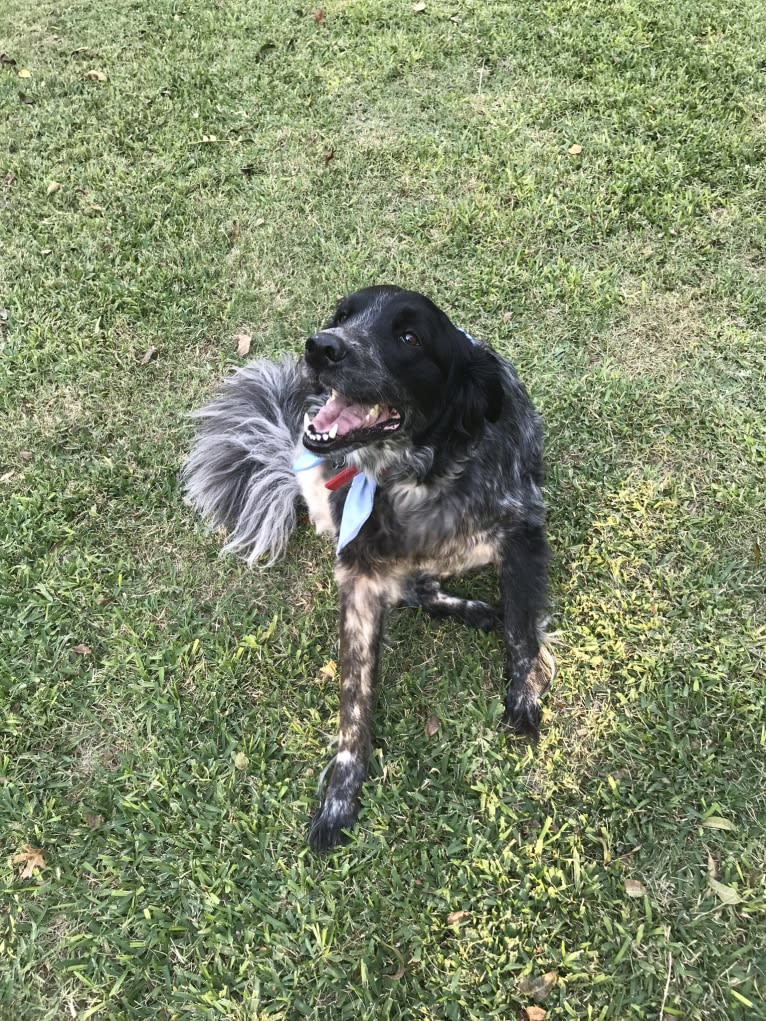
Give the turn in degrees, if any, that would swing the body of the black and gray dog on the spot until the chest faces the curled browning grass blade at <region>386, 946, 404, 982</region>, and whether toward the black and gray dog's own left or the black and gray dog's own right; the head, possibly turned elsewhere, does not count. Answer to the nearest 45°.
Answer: approximately 45° to the black and gray dog's own right

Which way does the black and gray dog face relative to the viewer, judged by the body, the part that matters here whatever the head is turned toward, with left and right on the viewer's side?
facing the viewer

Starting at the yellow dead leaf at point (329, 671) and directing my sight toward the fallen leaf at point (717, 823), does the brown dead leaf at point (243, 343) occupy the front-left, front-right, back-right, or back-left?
back-left

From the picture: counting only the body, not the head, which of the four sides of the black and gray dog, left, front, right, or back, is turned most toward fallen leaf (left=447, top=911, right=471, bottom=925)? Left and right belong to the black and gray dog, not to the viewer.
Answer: front

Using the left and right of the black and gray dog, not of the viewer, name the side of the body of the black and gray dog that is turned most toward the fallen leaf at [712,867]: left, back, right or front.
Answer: front

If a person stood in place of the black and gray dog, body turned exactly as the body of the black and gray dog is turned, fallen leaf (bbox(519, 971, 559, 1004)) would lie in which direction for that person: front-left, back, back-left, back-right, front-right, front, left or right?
front

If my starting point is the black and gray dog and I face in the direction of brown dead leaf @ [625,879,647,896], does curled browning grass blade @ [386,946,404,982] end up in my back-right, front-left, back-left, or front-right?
front-right

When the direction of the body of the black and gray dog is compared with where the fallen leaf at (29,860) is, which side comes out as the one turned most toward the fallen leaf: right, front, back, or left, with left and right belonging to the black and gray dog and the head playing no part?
right

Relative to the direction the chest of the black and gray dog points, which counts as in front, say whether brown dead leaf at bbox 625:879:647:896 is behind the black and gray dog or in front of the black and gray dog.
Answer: in front

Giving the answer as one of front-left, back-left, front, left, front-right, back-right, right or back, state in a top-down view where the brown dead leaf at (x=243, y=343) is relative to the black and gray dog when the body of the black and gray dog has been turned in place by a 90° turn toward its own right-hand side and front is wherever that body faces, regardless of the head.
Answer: right
